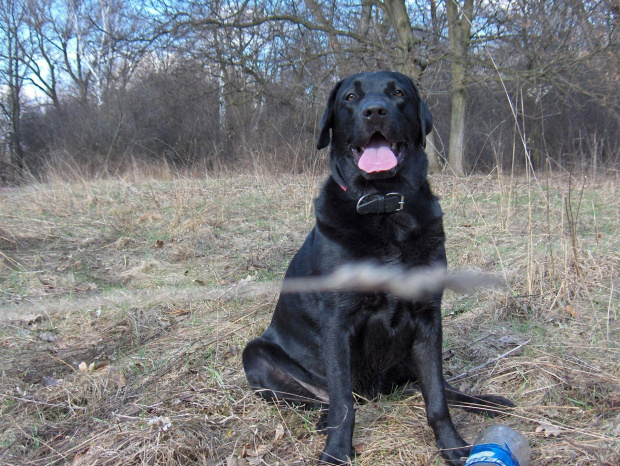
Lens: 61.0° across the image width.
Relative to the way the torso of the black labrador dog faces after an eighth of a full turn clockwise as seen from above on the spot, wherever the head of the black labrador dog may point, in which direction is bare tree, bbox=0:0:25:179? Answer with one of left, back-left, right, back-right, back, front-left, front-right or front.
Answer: right

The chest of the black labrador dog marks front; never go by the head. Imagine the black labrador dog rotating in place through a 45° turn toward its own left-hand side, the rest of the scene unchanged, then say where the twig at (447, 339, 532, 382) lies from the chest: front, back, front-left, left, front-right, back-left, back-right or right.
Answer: left

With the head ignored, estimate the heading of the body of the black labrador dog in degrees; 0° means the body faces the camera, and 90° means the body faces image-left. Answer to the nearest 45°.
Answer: approximately 0°
